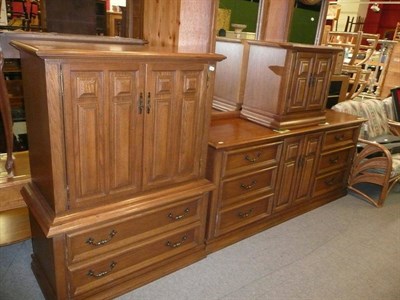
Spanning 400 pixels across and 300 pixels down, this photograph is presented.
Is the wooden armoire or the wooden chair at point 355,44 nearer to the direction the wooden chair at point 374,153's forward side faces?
the wooden armoire

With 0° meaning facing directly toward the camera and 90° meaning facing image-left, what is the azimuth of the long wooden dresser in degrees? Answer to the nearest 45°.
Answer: approximately 315°

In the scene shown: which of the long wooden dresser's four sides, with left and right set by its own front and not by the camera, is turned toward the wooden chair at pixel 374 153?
left

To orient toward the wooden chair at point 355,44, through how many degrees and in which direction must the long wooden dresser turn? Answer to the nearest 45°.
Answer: approximately 135° to its left

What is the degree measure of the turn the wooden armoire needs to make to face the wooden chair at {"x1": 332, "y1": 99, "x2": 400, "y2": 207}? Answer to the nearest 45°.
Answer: approximately 45° to its left

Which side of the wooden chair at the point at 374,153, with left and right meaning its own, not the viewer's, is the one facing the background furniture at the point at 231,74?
right

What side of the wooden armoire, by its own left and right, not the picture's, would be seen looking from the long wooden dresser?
left

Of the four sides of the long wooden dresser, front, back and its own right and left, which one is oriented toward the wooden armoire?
right

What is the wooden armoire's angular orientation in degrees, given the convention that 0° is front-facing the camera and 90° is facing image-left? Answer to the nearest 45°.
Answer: approximately 315°
